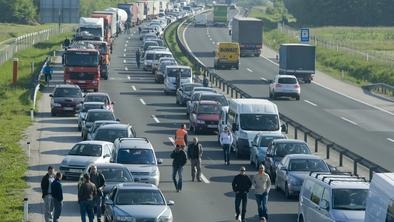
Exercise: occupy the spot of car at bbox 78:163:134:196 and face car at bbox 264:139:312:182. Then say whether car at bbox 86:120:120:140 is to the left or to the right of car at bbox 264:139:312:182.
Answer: left

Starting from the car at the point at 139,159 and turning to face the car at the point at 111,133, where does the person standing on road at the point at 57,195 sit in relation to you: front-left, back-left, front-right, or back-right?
back-left

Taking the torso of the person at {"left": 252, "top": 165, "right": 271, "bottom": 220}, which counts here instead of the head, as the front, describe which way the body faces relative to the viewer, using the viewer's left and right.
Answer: facing the viewer

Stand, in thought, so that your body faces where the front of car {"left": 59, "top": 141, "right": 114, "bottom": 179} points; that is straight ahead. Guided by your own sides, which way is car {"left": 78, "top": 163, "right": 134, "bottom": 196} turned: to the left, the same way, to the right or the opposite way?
the same way

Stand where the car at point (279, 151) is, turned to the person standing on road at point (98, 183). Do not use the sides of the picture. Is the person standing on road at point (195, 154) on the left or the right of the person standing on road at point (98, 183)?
right

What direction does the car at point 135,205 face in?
toward the camera

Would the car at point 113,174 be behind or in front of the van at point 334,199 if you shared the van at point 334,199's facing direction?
behind

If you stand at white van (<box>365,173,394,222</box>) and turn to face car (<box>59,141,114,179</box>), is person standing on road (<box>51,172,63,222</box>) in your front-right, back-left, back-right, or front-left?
front-left

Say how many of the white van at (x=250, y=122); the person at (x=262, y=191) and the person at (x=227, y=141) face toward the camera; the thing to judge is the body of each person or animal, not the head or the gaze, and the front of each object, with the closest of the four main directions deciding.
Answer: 3

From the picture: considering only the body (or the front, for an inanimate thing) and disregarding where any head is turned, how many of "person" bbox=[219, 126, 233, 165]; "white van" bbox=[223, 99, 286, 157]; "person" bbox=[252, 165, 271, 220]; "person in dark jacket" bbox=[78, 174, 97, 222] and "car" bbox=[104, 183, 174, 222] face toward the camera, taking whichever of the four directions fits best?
4

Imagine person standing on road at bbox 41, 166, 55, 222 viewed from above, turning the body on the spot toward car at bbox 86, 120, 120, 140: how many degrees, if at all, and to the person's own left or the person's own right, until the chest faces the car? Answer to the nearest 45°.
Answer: approximately 135° to the person's own left

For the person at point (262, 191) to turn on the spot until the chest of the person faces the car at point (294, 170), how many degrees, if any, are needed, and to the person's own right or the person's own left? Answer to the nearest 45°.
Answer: approximately 180°

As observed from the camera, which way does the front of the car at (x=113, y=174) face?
facing the viewer and to the left of the viewer
